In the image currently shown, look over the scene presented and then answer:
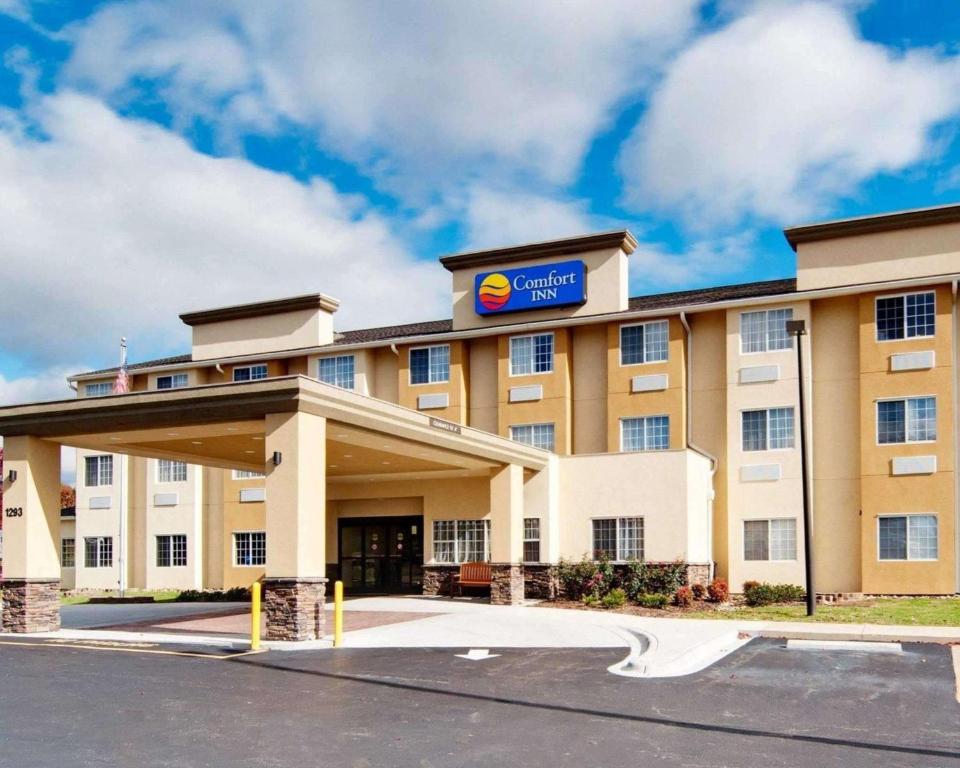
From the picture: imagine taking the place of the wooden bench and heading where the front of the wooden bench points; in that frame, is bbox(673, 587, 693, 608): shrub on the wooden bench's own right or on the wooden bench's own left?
on the wooden bench's own left

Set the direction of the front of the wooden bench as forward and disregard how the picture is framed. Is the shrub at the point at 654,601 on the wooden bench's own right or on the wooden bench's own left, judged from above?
on the wooden bench's own left

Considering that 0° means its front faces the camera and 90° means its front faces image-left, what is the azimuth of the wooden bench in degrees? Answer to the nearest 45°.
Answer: approximately 45°

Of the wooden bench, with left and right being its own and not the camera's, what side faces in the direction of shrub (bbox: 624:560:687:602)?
left
